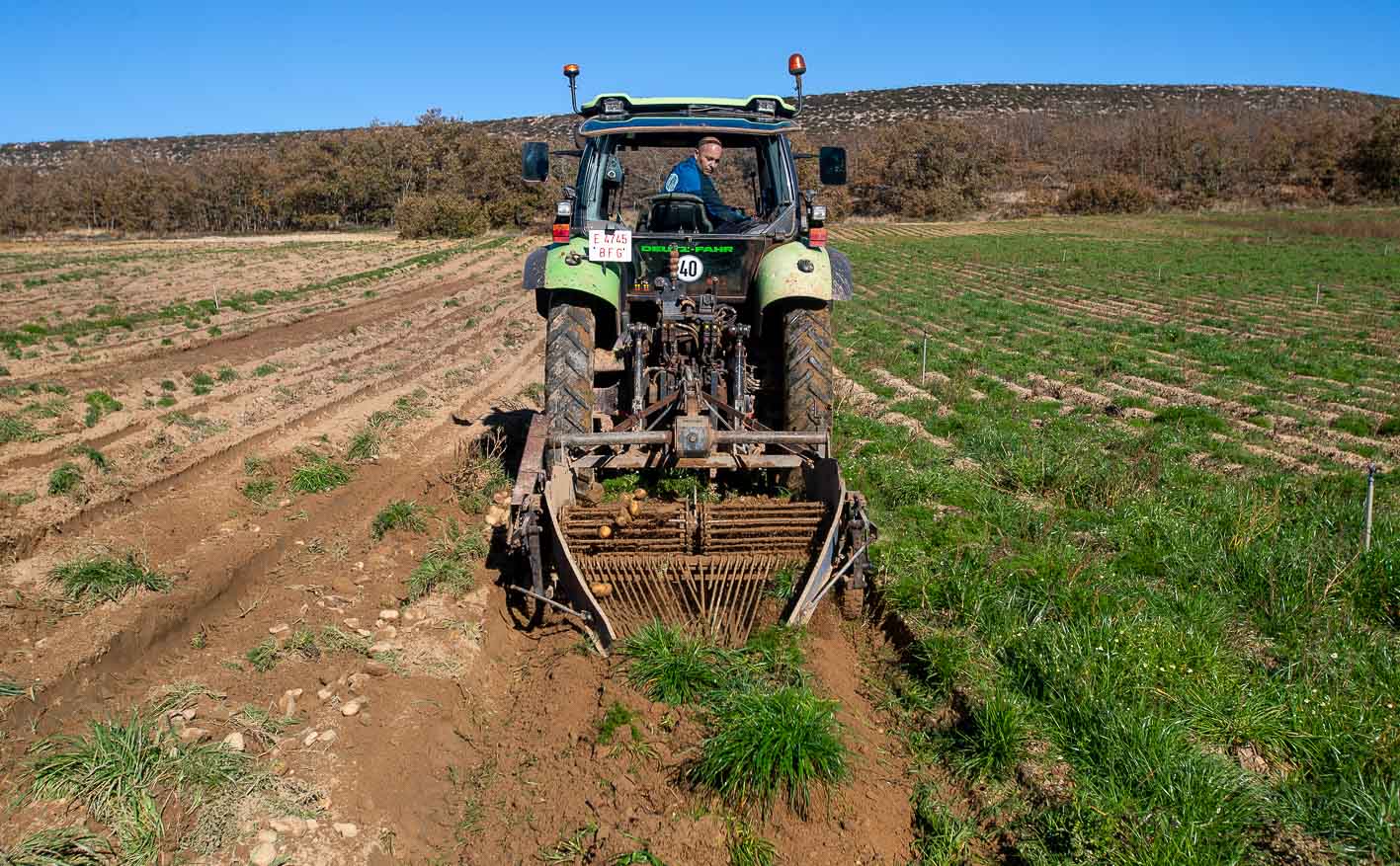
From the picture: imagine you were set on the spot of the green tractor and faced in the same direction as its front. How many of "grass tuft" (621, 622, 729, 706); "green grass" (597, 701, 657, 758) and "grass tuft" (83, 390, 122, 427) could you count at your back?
2

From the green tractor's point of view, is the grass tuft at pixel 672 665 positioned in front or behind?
behind

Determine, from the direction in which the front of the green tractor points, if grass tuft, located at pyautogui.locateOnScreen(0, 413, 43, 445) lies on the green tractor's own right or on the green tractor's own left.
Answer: on the green tractor's own left

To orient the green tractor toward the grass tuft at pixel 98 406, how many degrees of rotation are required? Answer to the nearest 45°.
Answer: approximately 45° to its left

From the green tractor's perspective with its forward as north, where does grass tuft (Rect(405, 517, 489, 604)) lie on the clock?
The grass tuft is roughly at 8 o'clock from the green tractor.

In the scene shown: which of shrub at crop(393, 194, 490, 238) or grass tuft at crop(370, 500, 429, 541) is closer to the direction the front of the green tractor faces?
the shrub

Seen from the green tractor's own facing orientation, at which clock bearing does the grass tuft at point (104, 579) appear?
The grass tuft is roughly at 8 o'clock from the green tractor.

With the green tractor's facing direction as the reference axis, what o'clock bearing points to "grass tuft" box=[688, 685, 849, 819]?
The grass tuft is roughly at 6 o'clock from the green tractor.

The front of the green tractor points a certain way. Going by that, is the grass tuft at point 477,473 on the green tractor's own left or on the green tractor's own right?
on the green tractor's own left

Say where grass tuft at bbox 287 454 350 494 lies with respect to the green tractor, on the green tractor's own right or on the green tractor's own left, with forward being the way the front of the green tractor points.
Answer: on the green tractor's own left

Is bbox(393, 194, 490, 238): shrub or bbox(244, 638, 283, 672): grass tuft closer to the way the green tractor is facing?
the shrub

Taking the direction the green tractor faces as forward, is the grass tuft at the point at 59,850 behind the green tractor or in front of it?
behind

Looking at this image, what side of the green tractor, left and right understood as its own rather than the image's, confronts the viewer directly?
back

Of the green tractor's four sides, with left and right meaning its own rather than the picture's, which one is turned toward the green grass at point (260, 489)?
left
